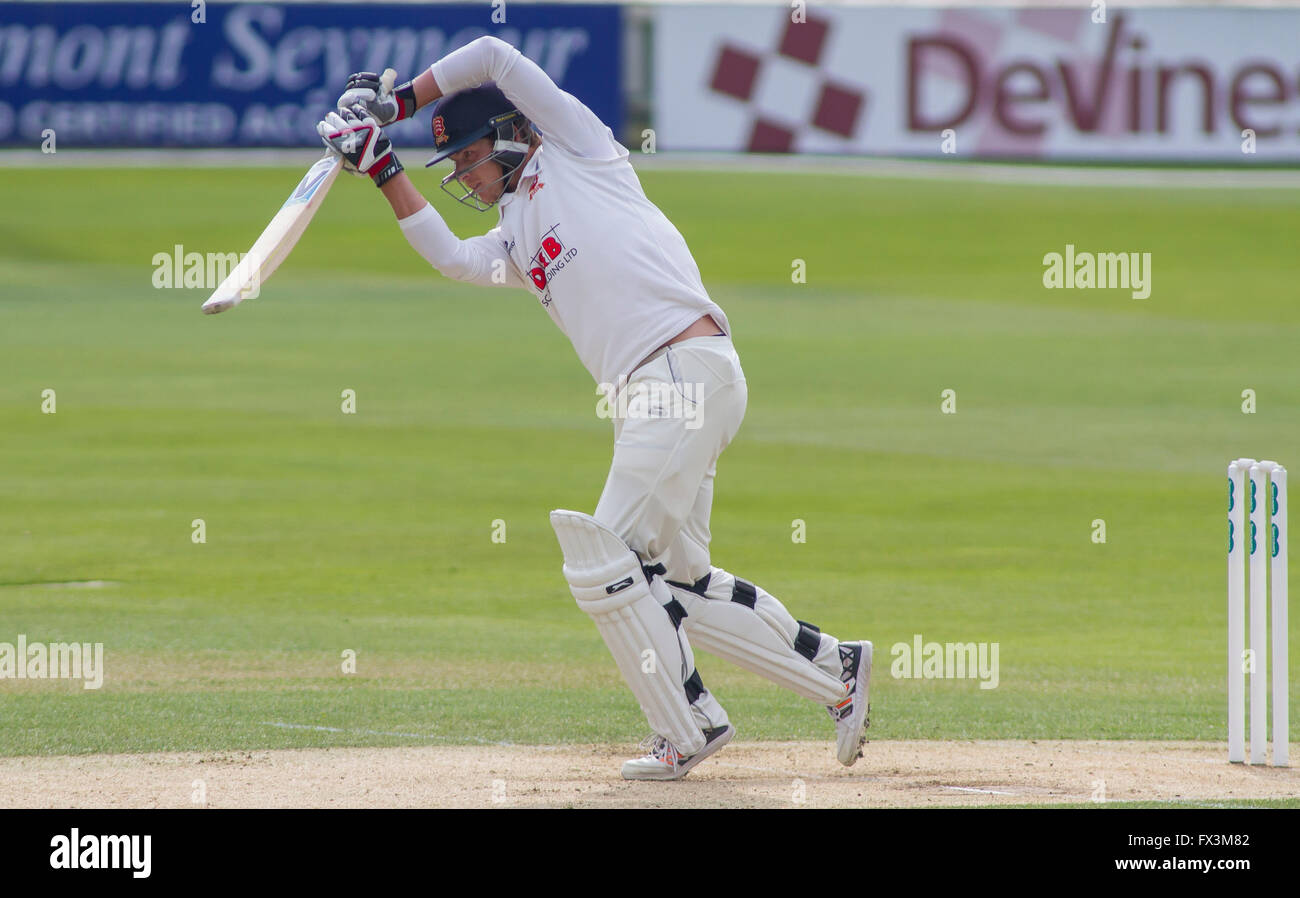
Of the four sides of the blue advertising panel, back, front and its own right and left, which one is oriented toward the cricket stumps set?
front

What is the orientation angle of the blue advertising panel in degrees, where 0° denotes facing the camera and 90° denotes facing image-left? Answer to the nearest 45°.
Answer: approximately 0°
